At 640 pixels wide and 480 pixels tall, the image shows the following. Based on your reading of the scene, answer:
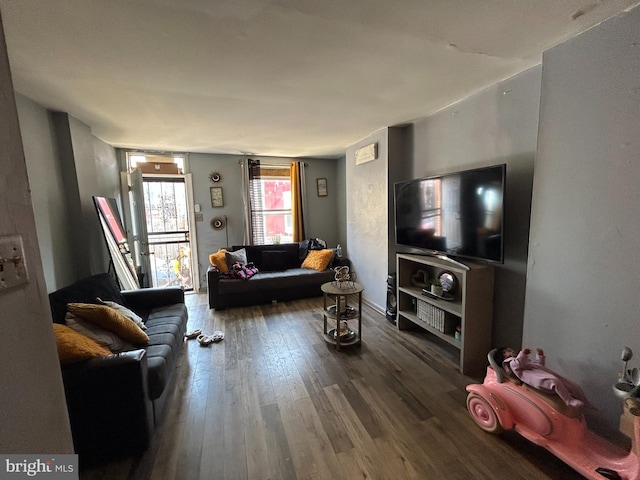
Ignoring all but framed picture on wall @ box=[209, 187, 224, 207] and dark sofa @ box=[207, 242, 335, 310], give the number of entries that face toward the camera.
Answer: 2

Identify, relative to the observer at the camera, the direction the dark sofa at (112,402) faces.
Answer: facing to the right of the viewer

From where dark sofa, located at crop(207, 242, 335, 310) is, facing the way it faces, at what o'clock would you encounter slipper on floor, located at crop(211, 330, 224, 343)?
The slipper on floor is roughly at 1 o'clock from the dark sofa.

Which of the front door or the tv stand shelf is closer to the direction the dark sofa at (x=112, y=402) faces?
the tv stand shelf

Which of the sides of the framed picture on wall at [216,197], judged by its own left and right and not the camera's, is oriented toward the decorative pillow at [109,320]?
front

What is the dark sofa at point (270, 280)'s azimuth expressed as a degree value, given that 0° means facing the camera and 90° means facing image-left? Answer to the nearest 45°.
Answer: approximately 0°

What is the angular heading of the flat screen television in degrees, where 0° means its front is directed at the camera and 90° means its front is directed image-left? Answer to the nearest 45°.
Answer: approximately 45°

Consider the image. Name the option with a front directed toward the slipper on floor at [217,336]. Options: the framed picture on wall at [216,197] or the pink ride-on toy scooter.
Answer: the framed picture on wall

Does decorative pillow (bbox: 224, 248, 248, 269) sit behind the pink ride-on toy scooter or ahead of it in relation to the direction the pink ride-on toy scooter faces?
behind

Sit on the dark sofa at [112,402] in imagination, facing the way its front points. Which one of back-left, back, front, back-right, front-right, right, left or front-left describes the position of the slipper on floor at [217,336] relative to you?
front-left

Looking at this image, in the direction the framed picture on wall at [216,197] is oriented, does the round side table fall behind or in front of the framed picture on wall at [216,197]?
in front

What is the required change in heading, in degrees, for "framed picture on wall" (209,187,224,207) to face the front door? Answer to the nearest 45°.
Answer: approximately 90° to its right

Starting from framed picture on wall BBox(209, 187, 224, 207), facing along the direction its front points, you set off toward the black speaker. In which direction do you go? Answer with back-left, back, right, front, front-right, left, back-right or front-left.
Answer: front-left

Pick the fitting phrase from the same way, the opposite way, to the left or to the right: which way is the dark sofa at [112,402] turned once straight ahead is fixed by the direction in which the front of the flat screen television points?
the opposite way
